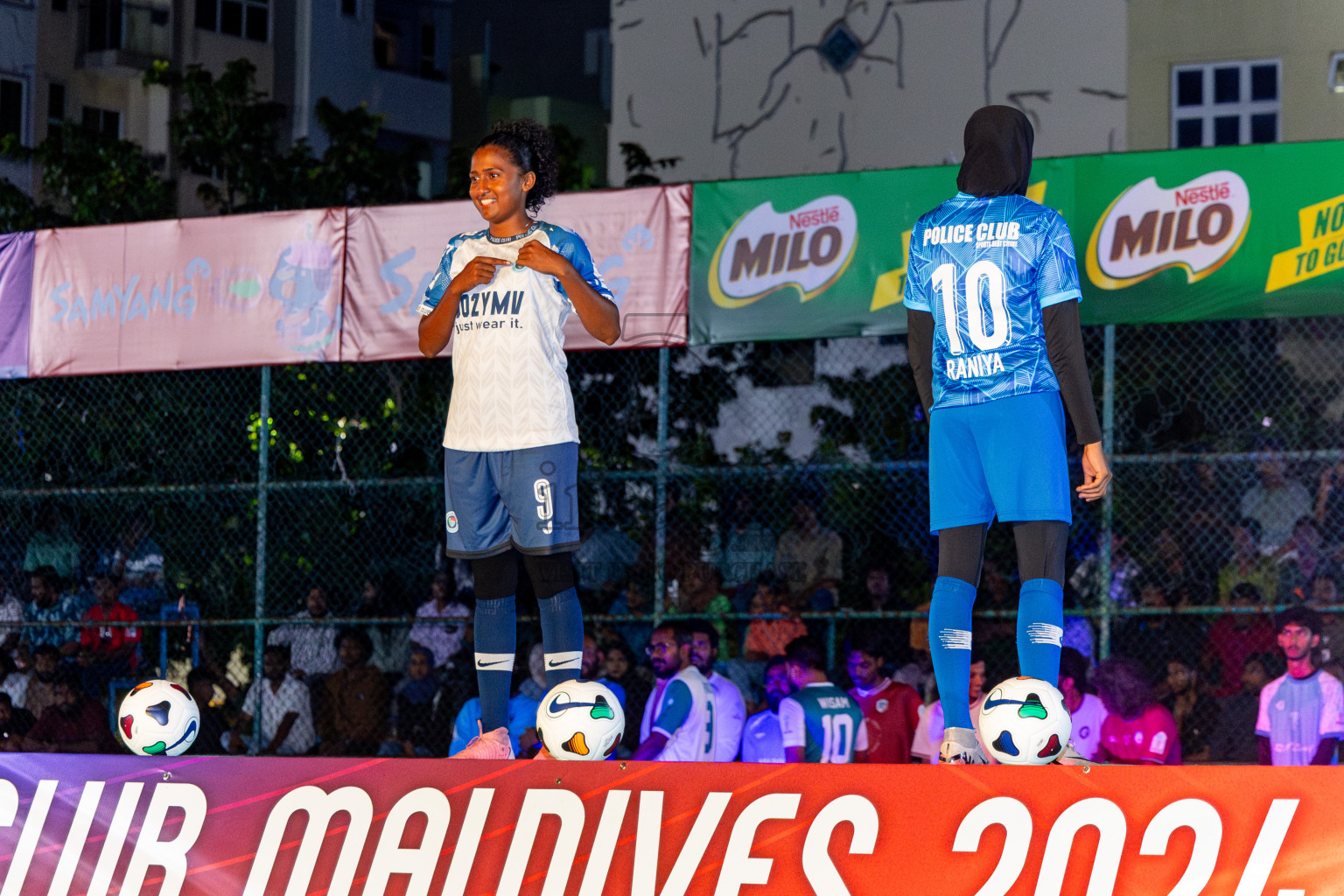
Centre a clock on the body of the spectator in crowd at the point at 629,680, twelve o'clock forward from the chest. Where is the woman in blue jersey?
The woman in blue jersey is roughly at 10 o'clock from the spectator in crowd.

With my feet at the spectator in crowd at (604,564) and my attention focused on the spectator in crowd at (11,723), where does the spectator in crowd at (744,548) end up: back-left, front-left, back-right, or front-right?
back-left

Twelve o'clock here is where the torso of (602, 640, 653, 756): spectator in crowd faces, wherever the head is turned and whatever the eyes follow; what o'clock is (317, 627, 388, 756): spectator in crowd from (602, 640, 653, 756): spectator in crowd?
(317, 627, 388, 756): spectator in crowd is roughly at 2 o'clock from (602, 640, 653, 756): spectator in crowd.

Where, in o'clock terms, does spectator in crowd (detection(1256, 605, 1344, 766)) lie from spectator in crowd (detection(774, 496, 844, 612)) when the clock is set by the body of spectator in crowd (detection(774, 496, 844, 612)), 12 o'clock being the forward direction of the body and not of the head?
spectator in crowd (detection(1256, 605, 1344, 766)) is roughly at 10 o'clock from spectator in crowd (detection(774, 496, 844, 612)).

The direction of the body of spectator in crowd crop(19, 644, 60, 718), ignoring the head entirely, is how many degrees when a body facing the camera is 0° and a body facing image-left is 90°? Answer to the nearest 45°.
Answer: approximately 0°

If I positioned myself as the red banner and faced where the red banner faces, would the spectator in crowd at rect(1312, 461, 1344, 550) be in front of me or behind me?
behind
